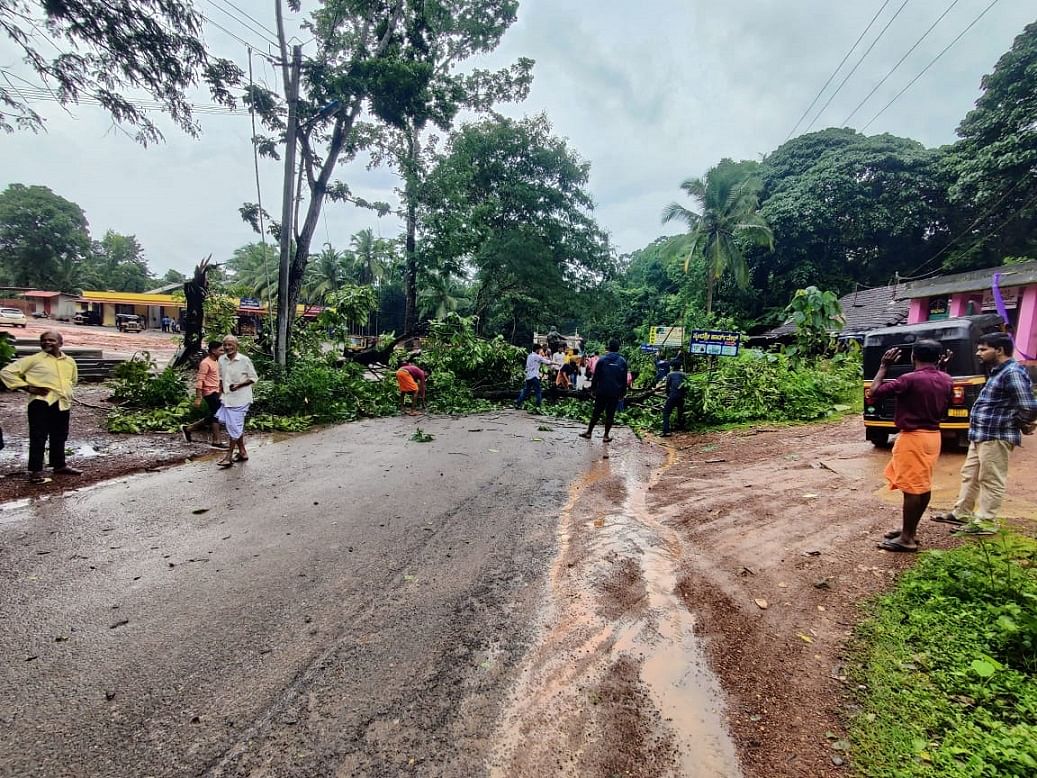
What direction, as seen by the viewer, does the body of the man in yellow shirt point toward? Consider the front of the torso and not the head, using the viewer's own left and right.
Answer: facing the viewer and to the right of the viewer

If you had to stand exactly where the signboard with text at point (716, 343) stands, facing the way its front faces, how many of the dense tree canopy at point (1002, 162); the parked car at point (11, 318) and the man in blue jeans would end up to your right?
2

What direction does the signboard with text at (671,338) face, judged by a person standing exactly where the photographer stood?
facing the viewer

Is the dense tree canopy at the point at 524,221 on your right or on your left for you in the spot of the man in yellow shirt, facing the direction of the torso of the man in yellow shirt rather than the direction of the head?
on your left

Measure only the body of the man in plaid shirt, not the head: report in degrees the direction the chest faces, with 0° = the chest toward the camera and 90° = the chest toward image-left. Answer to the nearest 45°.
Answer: approximately 90°

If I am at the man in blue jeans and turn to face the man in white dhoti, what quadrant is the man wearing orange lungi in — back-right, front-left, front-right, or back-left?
front-left

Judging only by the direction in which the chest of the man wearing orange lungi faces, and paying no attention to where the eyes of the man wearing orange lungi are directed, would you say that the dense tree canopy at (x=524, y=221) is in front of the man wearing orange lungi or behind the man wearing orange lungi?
in front

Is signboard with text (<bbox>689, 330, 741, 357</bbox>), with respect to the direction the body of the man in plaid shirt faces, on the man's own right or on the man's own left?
on the man's own right

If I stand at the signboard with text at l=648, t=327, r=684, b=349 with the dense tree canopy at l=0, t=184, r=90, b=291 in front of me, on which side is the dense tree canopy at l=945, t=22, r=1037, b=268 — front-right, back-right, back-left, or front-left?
back-right

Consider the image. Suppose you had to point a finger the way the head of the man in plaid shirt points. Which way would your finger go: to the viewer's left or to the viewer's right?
to the viewer's left

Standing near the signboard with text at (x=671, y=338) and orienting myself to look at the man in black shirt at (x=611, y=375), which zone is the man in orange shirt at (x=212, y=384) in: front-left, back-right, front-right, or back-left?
front-right

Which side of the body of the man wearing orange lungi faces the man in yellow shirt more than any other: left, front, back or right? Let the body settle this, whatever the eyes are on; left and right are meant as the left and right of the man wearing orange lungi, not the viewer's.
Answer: left

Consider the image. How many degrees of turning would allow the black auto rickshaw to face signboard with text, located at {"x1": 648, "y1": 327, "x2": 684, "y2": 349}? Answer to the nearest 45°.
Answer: approximately 90° to its left

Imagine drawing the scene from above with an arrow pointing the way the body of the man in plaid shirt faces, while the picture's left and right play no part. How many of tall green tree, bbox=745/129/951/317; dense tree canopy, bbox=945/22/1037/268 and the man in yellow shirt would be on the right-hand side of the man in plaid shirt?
2

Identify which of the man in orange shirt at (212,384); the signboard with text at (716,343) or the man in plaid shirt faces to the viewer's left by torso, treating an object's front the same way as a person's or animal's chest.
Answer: the man in plaid shirt

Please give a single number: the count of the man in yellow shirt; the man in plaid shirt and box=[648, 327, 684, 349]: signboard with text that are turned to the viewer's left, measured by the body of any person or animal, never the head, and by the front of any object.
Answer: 1

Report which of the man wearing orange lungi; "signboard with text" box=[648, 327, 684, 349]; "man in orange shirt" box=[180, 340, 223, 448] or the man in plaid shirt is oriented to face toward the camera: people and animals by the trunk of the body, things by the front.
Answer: the signboard with text
